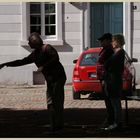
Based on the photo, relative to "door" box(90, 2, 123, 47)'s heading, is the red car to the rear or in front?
in front

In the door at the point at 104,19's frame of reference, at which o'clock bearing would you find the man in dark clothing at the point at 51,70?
The man in dark clothing is roughly at 12 o'clock from the door.

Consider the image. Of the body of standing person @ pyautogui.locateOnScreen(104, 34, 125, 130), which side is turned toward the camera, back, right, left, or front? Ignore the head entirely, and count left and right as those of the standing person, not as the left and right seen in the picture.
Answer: left

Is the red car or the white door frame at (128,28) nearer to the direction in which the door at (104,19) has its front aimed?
the red car

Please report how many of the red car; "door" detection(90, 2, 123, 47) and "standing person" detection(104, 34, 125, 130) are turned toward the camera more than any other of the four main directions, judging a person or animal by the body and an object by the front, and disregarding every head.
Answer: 1

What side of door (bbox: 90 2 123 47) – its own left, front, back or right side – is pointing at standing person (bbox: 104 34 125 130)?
front

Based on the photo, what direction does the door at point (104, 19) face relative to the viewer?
toward the camera

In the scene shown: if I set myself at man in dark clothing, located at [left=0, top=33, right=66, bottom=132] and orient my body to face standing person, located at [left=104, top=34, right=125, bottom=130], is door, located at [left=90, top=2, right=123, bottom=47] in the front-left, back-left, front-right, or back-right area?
front-left

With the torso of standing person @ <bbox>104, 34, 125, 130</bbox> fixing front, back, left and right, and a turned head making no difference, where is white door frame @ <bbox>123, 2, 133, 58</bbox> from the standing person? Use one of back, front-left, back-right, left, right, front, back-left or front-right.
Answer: right

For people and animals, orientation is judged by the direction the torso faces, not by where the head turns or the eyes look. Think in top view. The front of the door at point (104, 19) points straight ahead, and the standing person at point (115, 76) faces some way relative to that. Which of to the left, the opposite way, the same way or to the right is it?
to the right
